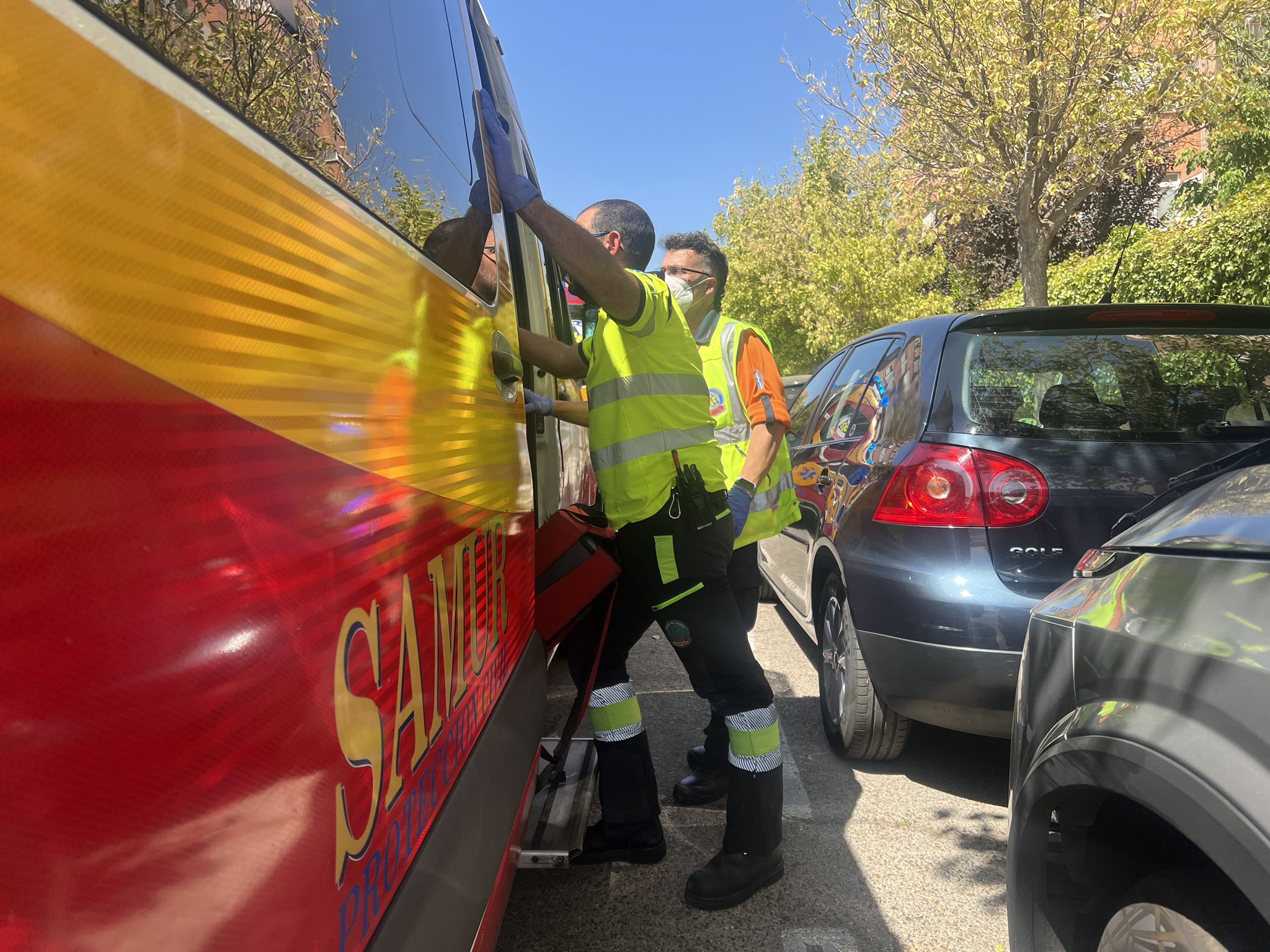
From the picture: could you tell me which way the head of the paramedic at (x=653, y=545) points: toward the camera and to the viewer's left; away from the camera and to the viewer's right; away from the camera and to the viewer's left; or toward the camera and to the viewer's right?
away from the camera and to the viewer's left

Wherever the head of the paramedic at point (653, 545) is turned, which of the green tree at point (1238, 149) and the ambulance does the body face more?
the ambulance

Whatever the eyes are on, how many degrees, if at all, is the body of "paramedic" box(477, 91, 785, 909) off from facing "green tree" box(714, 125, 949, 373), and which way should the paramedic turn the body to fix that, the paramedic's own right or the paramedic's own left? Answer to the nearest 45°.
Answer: approximately 90° to the paramedic's own right

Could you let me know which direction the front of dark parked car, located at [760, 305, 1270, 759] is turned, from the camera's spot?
facing away from the viewer and to the left of the viewer

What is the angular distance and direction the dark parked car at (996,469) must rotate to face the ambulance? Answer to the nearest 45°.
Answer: approximately 135° to its left

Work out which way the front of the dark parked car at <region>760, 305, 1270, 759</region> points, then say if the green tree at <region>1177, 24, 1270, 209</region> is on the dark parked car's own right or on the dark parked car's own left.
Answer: on the dark parked car's own right

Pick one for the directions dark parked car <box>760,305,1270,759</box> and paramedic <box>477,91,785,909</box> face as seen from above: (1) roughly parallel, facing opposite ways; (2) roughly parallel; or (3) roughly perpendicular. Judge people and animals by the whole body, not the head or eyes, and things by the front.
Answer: roughly perpendicular

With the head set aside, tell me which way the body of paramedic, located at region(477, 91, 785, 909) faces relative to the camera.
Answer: to the viewer's left

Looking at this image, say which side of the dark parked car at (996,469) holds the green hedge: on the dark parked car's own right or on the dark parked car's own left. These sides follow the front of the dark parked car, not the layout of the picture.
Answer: on the dark parked car's own right

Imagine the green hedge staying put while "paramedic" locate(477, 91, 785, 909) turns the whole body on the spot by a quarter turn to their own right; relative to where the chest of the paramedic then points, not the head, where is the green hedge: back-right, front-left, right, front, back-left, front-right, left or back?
front-right
